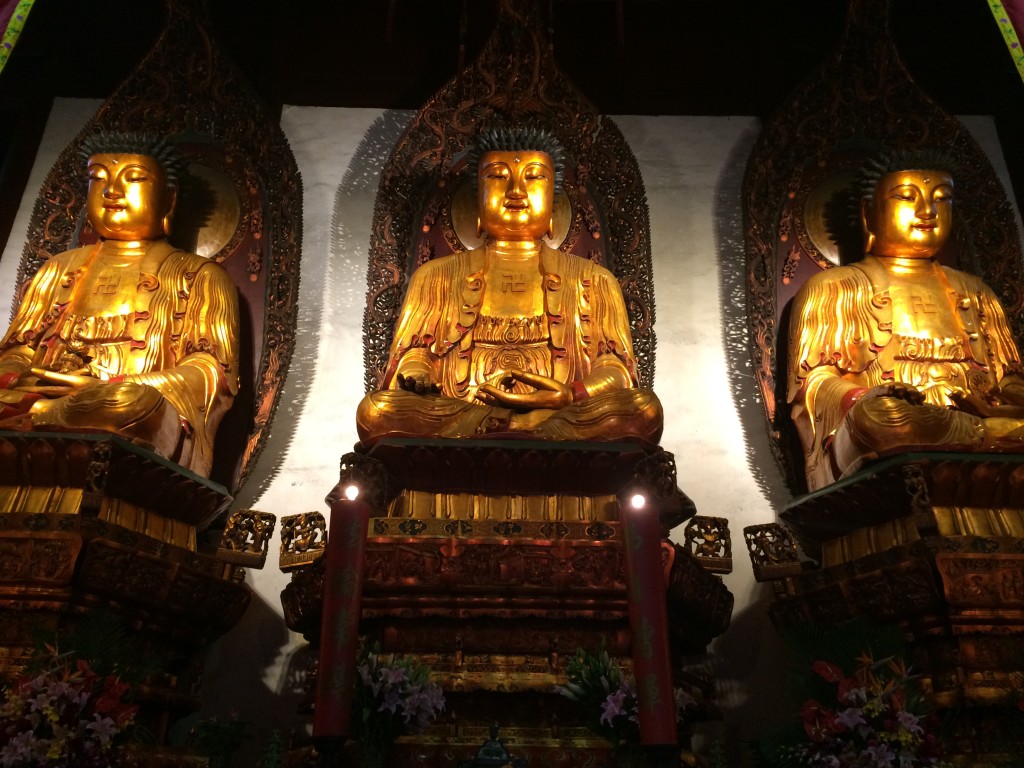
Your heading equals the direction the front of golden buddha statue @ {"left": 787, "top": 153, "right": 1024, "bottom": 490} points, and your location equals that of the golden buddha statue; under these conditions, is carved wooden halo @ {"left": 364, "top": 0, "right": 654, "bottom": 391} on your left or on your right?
on your right

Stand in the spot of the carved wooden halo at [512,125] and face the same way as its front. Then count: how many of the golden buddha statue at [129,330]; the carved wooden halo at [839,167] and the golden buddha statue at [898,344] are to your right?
1

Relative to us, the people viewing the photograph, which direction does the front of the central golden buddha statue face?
facing the viewer

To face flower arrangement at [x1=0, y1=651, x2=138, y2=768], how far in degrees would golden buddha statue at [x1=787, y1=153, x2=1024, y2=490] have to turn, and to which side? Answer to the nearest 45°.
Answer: approximately 90° to its right

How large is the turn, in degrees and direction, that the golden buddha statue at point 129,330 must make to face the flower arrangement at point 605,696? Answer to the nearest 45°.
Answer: approximately 90° to its left

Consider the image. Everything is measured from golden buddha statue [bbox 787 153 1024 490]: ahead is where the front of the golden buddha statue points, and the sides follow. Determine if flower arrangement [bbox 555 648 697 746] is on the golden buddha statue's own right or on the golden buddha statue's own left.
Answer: on the golden buddha statue's own right

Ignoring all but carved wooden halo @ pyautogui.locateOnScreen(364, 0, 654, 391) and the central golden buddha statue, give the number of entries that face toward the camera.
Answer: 2

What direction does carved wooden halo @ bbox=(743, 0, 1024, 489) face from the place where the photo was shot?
facing the viewer and to the right of the viewer

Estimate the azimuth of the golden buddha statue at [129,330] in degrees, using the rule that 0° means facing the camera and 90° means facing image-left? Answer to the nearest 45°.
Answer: approximately 45°

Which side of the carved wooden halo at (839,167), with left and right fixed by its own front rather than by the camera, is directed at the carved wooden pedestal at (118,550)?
right

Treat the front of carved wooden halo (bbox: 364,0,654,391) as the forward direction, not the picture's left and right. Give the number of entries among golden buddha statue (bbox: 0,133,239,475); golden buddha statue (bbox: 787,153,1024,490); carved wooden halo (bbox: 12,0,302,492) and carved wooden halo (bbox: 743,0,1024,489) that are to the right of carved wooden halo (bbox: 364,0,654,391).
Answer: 2

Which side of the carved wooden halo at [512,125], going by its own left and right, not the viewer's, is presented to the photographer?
front

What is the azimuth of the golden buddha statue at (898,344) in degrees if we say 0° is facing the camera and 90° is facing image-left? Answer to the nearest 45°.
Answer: approximately 315°
